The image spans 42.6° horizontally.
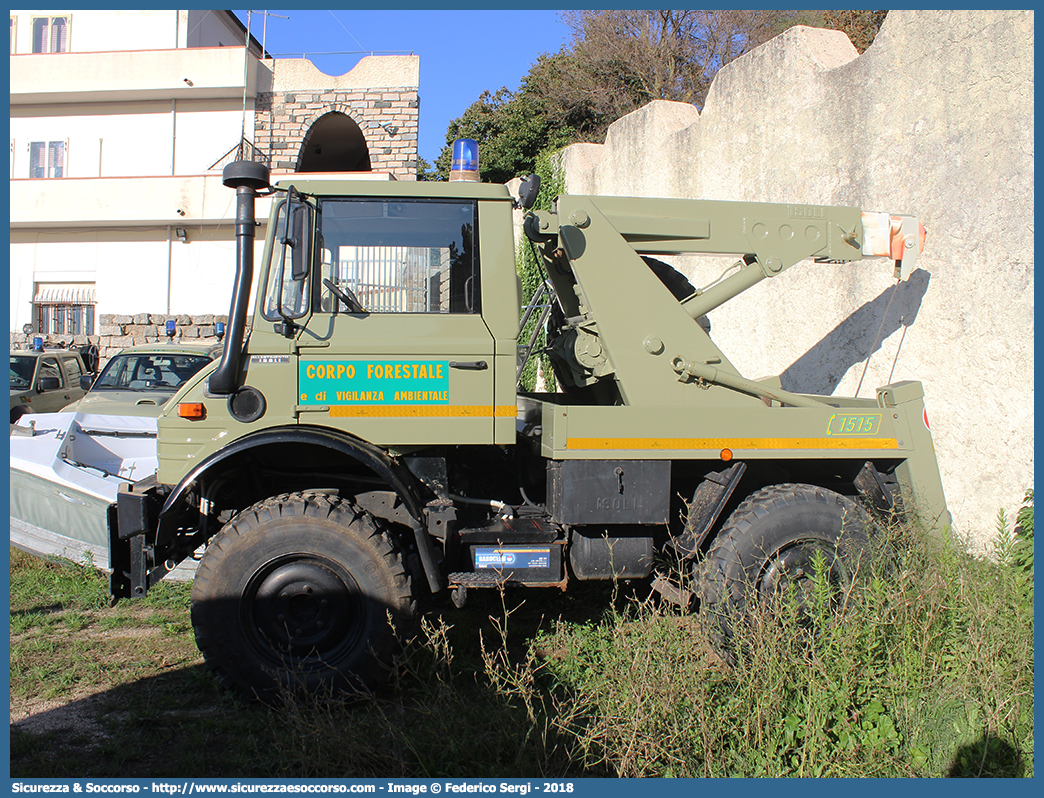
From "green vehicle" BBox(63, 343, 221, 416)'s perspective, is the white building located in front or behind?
behind

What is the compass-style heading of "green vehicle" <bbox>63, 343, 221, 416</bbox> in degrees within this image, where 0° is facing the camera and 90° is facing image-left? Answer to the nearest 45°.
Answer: approximately 45°

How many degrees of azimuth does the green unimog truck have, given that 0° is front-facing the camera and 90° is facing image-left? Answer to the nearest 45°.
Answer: approximately 90°

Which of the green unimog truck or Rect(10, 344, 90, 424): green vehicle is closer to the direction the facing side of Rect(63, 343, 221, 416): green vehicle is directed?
the green unimog truck

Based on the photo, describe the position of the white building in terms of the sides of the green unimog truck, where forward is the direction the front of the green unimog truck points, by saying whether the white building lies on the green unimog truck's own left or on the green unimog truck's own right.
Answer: on the green unimog truck's own right

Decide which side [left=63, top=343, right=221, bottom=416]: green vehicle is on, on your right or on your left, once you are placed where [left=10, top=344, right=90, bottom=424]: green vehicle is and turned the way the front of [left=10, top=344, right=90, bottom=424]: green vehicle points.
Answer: on your left

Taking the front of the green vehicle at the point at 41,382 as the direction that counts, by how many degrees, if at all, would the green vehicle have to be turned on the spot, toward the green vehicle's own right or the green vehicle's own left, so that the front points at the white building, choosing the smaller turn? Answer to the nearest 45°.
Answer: approximately 135° to the green vehicle's own right

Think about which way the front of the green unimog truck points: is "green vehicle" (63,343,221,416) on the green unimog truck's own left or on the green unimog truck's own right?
on the green unimog truck's own right

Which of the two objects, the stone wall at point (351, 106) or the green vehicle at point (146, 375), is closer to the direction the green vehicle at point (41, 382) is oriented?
the green vehicle
